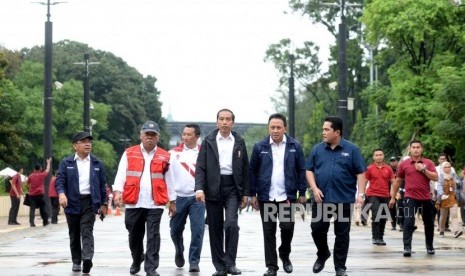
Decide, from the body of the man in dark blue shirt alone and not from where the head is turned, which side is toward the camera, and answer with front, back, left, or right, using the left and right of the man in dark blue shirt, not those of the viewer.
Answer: front

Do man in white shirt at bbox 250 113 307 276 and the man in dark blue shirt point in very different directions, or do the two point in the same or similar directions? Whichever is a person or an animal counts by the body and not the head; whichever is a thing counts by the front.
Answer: same or similar directions

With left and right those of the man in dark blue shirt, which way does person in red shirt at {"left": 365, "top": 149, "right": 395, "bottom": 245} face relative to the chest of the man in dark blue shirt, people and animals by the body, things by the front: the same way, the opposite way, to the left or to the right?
the same way

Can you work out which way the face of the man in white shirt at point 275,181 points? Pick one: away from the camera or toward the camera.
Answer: toward the camera

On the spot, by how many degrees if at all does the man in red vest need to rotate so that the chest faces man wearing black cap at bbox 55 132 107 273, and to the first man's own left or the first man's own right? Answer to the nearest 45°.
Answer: approximately 135° to the first man's own right

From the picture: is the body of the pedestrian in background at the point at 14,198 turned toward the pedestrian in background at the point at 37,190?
yes

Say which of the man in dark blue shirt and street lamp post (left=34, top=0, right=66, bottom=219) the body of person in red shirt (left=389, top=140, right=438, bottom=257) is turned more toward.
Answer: the man in dark blue shirt

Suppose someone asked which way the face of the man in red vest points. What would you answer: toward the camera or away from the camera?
toward the camera

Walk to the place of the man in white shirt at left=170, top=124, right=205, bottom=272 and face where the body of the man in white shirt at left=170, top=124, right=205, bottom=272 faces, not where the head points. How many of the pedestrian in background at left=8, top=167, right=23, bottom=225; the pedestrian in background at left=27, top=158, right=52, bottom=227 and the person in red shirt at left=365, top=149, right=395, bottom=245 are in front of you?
0

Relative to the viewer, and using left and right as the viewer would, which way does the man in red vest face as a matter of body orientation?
facing the viewer

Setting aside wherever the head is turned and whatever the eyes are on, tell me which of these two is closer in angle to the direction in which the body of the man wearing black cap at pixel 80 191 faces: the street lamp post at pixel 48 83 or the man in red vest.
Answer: the man in red vest

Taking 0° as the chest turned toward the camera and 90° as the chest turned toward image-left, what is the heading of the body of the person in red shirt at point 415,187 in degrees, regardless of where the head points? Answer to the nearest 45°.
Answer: approximately 0°

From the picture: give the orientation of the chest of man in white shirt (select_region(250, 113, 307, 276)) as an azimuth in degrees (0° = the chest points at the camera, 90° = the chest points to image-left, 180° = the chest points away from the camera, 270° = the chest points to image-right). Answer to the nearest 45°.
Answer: approximately 0°
